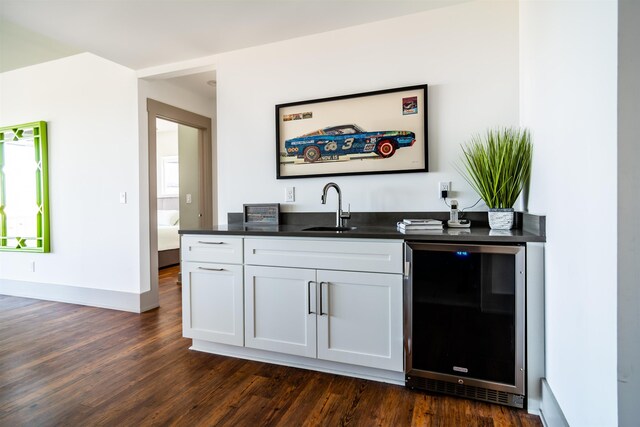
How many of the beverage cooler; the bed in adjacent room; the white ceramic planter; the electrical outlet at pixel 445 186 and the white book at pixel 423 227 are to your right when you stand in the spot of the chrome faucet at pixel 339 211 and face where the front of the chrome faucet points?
1

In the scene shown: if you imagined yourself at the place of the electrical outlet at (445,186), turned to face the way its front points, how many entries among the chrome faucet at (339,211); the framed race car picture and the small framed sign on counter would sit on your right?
3

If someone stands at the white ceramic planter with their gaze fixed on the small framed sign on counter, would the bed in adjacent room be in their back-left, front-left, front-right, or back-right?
front-right

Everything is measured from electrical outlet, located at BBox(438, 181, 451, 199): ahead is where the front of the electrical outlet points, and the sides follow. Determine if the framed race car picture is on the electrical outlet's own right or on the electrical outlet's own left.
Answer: on the electrical outlet's own right

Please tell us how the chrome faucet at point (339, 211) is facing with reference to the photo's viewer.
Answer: facing the viewer and to the left of the viewer

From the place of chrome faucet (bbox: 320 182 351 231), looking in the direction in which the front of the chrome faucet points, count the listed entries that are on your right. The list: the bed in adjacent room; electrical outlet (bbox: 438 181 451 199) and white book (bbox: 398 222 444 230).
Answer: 1

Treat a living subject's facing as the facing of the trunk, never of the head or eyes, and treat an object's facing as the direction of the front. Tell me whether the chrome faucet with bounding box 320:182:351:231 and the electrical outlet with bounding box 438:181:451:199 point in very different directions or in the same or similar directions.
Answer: same or similar directions

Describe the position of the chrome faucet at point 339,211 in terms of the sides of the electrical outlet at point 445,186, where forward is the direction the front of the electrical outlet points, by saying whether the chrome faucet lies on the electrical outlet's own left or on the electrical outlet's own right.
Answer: on the electrical outlet's own right

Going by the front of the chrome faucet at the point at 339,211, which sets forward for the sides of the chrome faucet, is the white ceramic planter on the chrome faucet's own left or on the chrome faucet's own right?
on the chrome faucet's own left

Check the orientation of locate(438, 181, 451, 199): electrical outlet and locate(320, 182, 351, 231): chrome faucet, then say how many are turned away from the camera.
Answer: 0

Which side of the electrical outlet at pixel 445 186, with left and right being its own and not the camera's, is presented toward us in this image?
front

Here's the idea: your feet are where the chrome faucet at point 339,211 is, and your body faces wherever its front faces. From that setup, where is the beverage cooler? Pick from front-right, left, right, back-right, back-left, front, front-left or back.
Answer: left

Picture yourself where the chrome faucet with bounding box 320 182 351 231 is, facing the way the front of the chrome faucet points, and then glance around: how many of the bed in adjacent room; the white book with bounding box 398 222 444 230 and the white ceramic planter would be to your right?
1

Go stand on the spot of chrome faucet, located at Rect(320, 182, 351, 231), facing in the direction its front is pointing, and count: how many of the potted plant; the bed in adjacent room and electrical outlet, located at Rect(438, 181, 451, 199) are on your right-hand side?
1

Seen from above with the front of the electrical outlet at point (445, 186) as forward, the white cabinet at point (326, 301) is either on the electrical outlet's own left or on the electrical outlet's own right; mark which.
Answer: on the electrical outlet's own right

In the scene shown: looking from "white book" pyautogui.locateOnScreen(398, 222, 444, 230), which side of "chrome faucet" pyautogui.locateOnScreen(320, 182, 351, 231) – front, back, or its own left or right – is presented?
left

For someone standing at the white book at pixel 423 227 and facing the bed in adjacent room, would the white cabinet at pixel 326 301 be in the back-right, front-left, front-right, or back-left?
front-left

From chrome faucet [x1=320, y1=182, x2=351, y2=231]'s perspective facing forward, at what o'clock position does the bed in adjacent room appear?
The bed in adjacent room is roughly at 3 o'clock from the chrome faucet.

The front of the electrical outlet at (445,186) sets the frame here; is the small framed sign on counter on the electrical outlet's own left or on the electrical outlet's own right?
on the electrical outlet's own right
